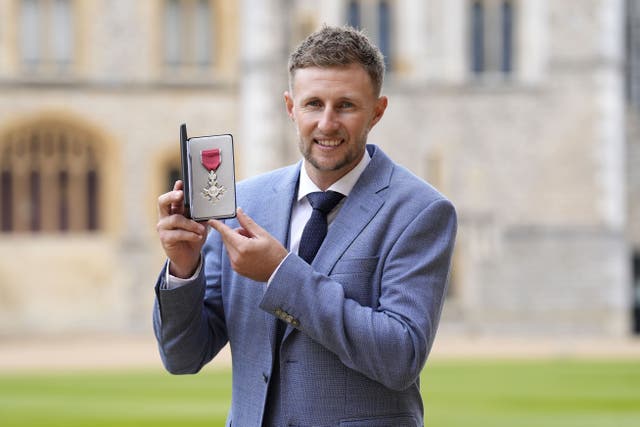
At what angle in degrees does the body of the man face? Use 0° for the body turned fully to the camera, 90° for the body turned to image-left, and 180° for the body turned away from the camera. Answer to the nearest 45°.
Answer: approximately 45°
